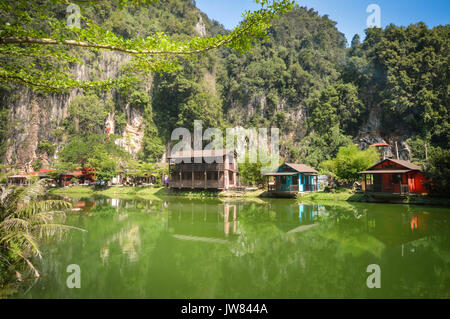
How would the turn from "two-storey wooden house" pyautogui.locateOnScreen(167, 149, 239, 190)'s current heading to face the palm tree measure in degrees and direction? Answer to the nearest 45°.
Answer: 0° — it already faces it

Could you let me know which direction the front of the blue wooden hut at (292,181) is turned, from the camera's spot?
facing the viewer and to the left of the viewer

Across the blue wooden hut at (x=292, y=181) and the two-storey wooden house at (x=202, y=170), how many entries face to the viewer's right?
0

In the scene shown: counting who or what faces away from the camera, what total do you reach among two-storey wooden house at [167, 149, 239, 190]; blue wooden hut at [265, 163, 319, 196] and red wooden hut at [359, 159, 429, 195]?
0

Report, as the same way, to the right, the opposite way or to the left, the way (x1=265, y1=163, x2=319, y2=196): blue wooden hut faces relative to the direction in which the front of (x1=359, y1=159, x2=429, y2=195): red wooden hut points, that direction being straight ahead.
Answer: the same way

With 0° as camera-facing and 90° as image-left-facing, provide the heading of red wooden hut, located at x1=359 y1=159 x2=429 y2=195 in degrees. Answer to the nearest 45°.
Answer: approximately 45°

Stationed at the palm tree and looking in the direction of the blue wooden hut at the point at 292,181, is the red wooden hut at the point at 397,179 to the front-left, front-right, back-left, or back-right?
front-right

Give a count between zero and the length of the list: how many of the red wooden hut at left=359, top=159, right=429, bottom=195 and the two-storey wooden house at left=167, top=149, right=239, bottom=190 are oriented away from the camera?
0

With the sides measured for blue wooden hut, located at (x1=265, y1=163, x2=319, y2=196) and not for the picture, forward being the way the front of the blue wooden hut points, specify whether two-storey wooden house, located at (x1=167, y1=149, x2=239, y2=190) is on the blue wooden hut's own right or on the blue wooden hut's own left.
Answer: on the blue wooden hut's own right

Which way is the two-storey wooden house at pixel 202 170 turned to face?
toward the camera
